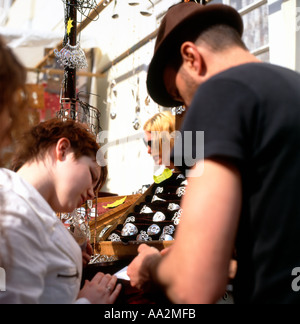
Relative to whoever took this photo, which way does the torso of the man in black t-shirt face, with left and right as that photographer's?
facing away from the viewer and to the left of the viewer

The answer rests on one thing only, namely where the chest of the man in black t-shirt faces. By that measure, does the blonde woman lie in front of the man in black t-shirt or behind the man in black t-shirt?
in front

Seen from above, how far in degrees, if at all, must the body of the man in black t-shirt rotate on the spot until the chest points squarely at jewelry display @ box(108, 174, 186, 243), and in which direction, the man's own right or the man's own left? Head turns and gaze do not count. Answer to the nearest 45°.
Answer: approximately 45° to the man's own right

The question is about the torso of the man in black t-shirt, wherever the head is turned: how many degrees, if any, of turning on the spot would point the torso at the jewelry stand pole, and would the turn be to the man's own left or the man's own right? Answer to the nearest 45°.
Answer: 0° — they already face it

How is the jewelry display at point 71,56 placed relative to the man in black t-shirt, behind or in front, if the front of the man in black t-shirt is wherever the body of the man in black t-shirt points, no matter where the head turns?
in front
